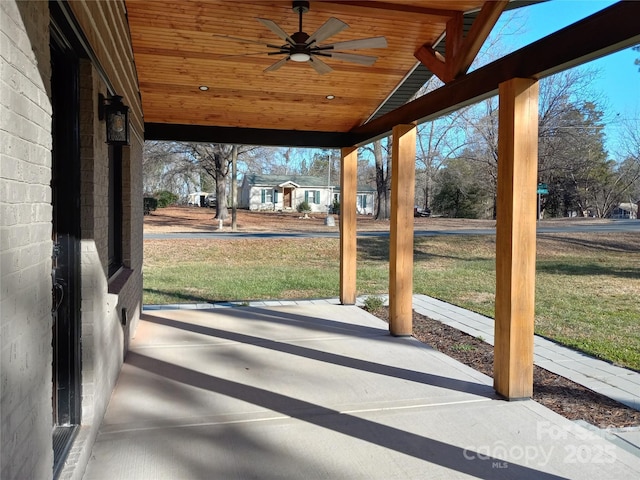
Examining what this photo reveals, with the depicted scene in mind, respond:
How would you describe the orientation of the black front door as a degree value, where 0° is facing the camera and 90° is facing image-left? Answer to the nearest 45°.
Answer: approximately 270°

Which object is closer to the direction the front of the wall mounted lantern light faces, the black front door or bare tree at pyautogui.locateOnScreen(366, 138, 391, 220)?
the bare tree

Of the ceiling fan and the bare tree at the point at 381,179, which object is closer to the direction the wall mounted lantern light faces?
the ceiling fan

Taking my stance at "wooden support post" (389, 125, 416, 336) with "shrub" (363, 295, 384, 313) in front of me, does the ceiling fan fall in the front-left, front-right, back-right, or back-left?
back-left

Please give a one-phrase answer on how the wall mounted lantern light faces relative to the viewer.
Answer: facing to the right of the viewer

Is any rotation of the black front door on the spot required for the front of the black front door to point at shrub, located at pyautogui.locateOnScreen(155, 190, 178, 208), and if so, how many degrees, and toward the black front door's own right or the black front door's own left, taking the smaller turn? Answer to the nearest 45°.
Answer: approximately 90° to the black front door's own left

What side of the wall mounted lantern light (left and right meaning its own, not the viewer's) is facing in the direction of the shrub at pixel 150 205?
left

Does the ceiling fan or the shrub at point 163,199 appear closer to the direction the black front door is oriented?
the ceiling fan

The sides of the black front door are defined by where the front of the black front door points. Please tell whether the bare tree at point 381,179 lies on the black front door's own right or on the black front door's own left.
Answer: on the black front door's own left

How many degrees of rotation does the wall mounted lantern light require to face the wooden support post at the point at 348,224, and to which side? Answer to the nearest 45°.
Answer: approximately 45° to its left

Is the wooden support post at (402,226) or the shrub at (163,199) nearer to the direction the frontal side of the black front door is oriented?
the wooden support post

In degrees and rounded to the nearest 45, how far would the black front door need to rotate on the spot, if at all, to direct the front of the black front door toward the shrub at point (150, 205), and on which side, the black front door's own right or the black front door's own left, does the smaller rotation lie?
approximately 90° to the black front door's own left
